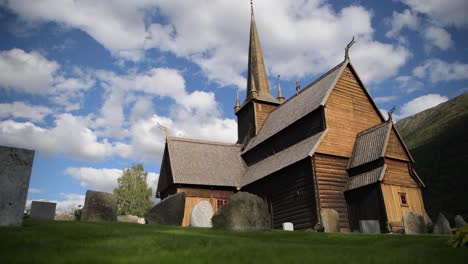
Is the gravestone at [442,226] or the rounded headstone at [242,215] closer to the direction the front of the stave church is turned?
the gravestone

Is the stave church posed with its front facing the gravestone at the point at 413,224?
yes

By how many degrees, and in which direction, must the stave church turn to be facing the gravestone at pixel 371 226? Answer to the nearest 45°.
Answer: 0° — it already faces it

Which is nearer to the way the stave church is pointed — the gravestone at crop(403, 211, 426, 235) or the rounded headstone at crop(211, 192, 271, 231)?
the gravestone

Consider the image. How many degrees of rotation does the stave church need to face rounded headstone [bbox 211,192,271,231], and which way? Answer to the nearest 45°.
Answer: approximately 90° to its right

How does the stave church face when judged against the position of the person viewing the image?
facing the viewer and to the right of the viewer

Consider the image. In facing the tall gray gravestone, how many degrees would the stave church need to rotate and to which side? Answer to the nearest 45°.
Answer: approximately 90° to its right

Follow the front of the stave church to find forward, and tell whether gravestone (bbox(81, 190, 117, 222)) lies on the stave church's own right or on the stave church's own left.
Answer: on the stave church's own right
